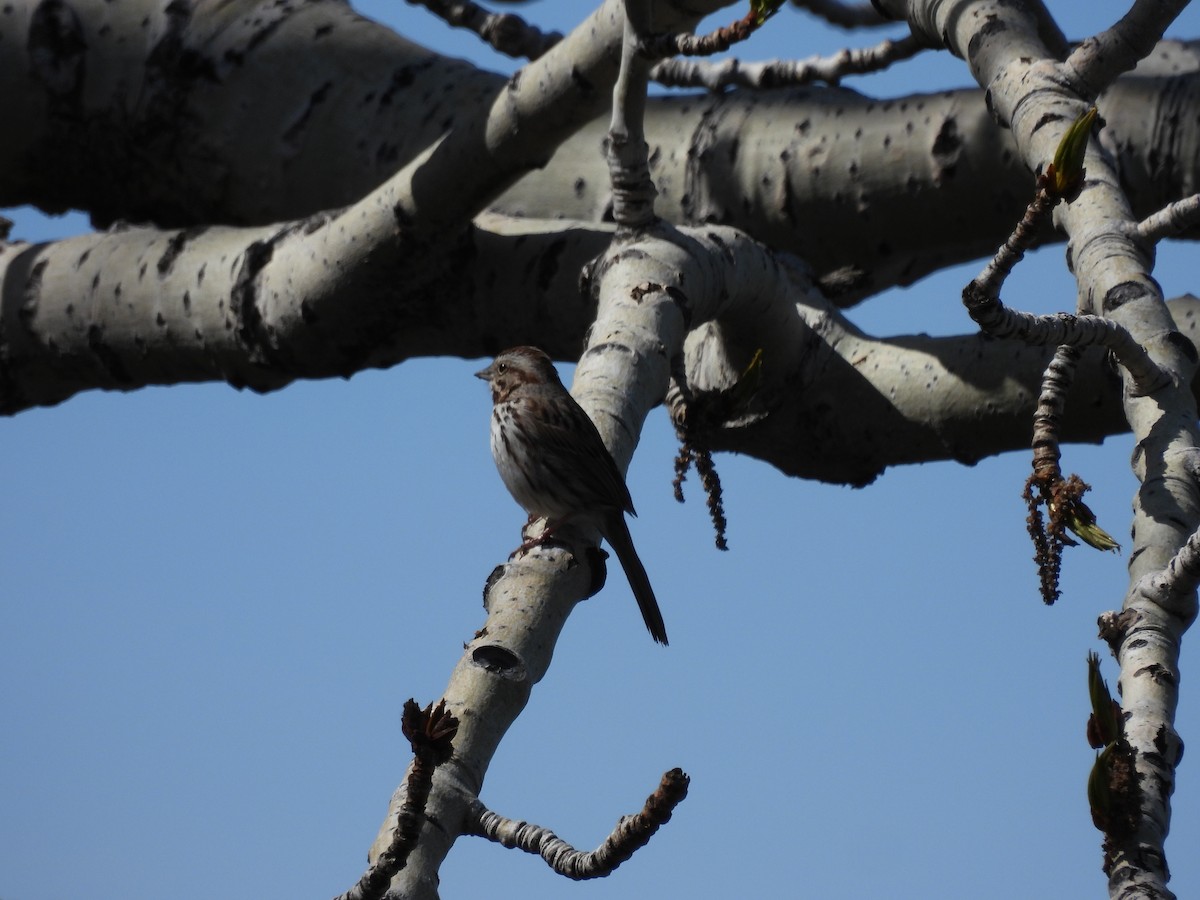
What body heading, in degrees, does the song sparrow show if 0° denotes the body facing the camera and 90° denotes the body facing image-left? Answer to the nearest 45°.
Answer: approximately 90°
